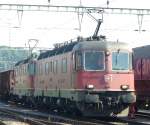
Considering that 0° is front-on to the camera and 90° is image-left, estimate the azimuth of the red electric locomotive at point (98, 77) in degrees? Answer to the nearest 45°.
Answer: approximately 315°
